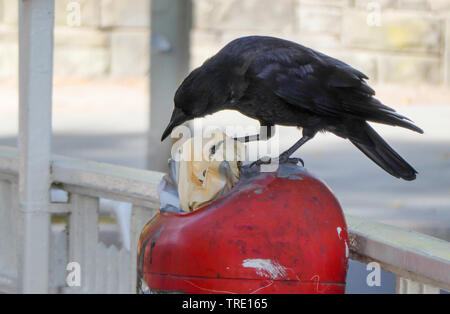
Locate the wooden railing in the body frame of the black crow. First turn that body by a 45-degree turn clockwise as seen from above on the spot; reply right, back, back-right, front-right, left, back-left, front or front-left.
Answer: front

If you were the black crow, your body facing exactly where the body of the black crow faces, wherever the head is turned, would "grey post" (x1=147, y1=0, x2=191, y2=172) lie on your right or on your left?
on your right

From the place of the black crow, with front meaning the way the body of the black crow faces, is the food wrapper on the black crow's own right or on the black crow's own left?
on the black crow's own left

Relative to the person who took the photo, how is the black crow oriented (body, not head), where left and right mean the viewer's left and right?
facing to the left of the viewer
